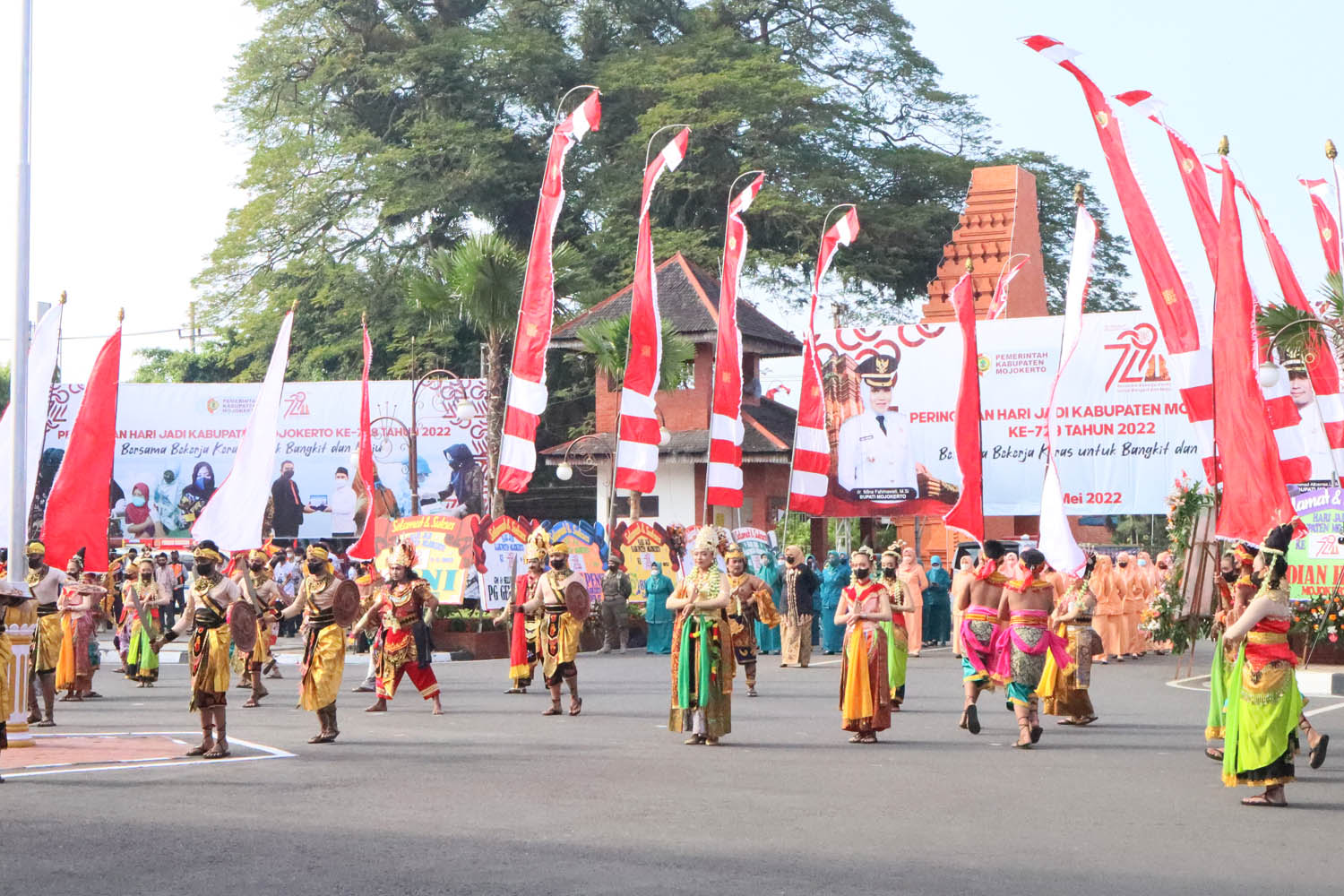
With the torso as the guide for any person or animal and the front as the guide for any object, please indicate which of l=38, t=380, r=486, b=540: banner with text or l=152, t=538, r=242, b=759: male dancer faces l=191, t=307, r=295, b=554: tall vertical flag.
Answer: the banner with text

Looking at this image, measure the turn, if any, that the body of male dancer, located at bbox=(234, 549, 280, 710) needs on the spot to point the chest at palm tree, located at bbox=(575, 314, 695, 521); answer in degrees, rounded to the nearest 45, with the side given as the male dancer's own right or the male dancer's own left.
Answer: approximately 180°

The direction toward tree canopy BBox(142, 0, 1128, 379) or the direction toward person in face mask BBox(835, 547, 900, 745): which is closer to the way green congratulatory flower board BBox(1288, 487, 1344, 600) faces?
the person in face mask

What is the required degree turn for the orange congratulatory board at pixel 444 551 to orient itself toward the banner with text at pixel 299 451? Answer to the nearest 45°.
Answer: approximately 180°

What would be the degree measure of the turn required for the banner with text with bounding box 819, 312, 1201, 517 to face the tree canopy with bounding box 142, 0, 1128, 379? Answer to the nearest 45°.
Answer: approximately 135° to its right

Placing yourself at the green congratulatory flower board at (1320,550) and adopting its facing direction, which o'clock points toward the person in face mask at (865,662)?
The person in face mask is roughly at 1 o'clock from the green congratulatory flower board.

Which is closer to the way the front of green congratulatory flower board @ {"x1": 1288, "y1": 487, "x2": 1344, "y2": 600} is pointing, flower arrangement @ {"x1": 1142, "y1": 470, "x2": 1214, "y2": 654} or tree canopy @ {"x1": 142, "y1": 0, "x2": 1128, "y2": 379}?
the flower arrangement

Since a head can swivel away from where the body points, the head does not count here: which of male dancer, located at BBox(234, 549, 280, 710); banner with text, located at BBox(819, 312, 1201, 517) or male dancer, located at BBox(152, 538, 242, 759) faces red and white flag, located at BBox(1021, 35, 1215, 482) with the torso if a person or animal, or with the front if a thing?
the banner with text
